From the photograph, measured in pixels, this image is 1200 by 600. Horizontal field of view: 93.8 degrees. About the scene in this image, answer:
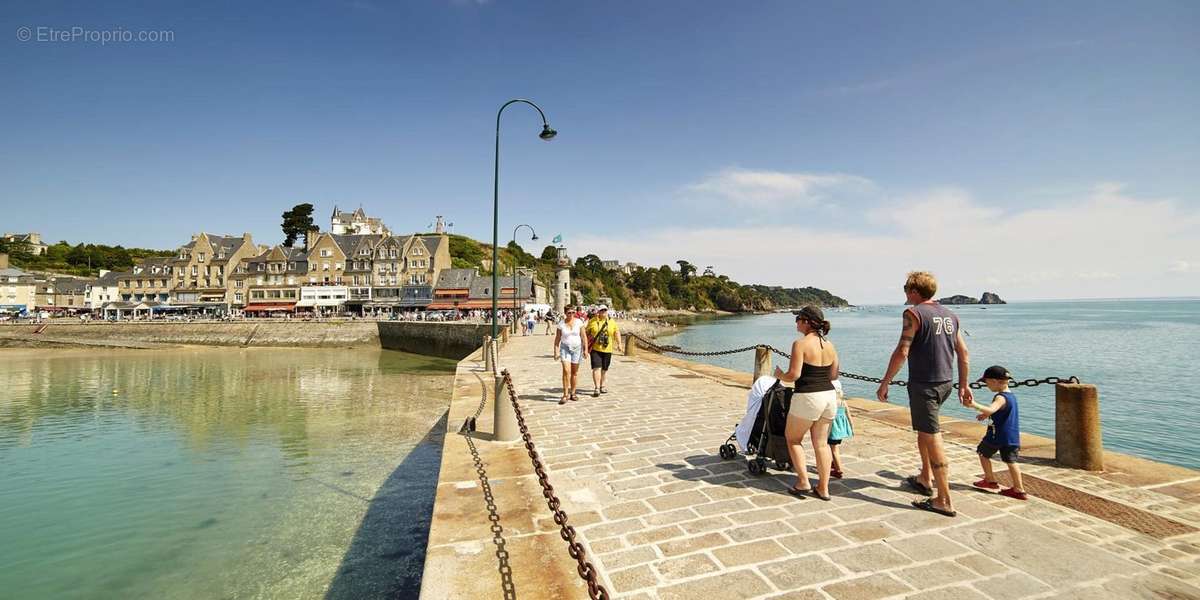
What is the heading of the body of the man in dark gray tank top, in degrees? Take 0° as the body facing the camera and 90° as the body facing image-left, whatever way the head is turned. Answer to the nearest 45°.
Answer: approximately 135°

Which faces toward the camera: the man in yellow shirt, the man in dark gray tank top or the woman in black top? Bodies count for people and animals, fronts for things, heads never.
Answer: the man in yellow shirt

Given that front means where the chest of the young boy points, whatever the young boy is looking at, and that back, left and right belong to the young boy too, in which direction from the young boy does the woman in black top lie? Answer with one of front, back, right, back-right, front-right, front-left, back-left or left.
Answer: front

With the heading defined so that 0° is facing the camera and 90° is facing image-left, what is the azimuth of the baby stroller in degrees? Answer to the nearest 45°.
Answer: approximately 135°

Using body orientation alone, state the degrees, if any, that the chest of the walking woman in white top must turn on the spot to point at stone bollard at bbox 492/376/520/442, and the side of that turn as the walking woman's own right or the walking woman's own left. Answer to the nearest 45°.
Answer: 0° — they already face it

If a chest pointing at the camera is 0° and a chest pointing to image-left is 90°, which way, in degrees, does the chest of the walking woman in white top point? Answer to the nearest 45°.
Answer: approximately 0°

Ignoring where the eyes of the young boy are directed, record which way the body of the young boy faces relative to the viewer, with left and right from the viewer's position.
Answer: facing away from the viewer and to the left of the viewer

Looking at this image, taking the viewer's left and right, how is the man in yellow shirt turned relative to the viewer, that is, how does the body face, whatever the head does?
facing the viewer

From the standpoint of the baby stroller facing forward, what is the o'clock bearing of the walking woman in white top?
The walking woman in white top is roughly at 12 o'clock from the baby stroller.

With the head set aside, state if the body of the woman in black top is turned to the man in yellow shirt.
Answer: yes

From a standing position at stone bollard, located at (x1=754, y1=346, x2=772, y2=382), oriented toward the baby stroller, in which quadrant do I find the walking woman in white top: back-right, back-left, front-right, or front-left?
front-right

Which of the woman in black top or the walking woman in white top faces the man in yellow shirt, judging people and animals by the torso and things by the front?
the woman in black top

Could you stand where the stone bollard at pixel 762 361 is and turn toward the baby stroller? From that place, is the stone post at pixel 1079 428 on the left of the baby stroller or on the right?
left

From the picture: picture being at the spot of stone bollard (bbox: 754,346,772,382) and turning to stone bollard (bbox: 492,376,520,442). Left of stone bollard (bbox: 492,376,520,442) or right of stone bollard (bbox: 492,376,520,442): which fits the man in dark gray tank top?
left

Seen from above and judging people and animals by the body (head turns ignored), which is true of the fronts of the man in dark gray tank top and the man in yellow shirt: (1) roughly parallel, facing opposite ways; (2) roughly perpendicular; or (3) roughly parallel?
roughly parallel, facing opposite ways

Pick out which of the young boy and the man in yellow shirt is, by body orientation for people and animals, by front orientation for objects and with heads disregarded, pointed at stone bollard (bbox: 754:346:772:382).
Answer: the young boy

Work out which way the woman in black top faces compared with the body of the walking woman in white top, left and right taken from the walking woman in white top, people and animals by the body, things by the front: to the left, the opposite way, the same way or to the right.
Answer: the opposite way

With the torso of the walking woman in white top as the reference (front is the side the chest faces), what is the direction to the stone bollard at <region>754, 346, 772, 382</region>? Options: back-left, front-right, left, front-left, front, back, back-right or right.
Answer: left
